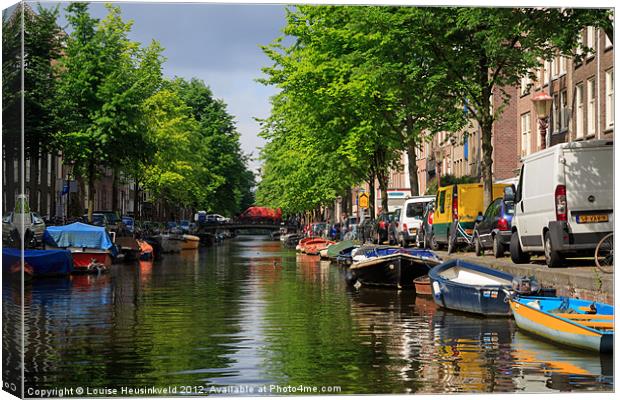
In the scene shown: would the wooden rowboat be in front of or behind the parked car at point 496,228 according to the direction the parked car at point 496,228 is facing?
behind

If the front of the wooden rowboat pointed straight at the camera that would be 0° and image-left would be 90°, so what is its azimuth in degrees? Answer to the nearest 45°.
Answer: approximately 135°

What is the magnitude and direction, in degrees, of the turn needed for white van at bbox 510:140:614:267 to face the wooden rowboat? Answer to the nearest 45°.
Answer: approximately 135° to its left

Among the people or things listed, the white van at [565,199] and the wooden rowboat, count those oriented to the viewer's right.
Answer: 0

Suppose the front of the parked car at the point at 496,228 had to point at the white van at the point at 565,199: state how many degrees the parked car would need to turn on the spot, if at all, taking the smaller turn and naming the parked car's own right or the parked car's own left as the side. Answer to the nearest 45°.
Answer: approximately 135° to the parked car's own left

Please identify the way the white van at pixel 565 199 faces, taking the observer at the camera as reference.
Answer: facing away from the viewer and to the left of the viewer

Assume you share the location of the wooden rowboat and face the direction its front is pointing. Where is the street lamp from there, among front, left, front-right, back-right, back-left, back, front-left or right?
front-right

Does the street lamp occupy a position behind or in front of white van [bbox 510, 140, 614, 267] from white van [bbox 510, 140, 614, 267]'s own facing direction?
in front

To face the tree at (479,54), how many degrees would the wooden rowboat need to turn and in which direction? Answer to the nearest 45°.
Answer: approximately 45° to its right

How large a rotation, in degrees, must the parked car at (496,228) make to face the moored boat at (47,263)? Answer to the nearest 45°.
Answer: approximately 45° to its left
